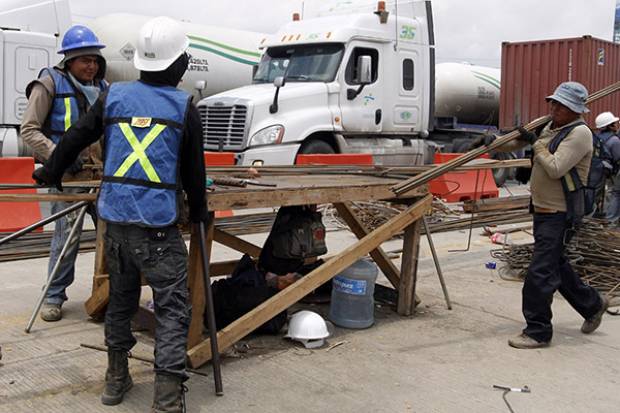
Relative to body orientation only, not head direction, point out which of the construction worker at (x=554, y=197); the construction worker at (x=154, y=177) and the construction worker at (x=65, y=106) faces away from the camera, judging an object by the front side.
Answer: the construction worker at (x=154, y=177)

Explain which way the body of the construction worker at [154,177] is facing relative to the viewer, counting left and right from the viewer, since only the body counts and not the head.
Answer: facing away from the viewer

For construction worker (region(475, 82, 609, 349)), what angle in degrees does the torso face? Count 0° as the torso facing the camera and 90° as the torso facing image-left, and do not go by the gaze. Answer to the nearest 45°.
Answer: approximately 90°

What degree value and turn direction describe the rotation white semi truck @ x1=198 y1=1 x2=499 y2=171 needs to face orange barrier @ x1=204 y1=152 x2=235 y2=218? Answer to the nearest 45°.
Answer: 0° — it already faces it

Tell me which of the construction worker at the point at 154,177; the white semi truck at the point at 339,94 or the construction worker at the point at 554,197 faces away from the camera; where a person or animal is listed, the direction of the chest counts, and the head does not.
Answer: the construction worker at the point at 154,177

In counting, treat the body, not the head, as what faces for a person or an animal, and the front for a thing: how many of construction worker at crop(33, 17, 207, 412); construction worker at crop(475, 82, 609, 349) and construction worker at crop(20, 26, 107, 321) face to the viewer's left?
1

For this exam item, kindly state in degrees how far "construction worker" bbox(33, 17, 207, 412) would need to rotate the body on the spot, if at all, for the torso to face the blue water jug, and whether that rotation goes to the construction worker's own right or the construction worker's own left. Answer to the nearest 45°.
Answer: approximately 45° to the construction worker's own right

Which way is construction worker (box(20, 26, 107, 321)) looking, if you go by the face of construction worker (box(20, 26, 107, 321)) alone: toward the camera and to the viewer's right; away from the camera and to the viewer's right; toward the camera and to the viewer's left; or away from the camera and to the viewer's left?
toward the camera and to the viewer's right

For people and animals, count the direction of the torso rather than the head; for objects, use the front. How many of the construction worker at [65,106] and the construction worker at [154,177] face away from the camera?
1

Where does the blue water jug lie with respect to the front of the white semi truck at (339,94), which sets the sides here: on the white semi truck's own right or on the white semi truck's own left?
on the white semi truck's own left

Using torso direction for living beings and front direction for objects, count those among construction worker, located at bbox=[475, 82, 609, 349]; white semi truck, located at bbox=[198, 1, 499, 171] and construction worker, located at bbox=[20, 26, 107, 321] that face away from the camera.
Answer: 0

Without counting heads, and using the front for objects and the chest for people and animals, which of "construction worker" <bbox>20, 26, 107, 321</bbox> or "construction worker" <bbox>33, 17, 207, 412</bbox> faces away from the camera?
"construction worker" <bbox>33, 17, 207, 412</bbox>

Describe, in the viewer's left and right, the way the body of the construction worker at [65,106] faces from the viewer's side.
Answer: facing the viewer and to the right of the viewer

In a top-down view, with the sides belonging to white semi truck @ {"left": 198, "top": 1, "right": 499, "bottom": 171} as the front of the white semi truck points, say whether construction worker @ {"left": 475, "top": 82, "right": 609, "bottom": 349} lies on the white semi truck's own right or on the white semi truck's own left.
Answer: on the white semi truck's own left
